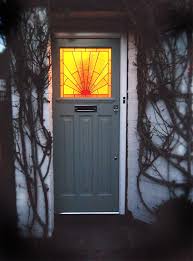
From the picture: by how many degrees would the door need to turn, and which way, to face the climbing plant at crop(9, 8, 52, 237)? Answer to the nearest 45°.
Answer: approximately 45° to its right

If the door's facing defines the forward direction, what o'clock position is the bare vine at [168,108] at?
The bare vine is roughly at 10 o'clock from the door.

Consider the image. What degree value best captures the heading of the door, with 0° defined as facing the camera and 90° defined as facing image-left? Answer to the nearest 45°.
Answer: approximately 0°

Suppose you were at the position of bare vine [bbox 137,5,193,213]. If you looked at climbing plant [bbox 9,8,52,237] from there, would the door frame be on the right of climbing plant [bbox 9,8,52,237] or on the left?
right
